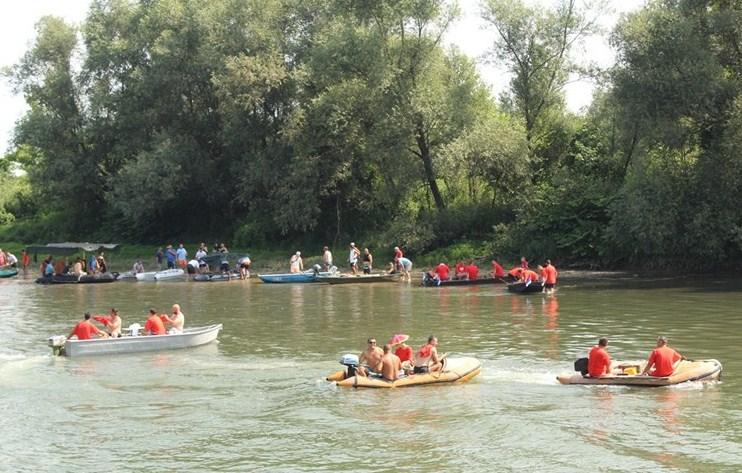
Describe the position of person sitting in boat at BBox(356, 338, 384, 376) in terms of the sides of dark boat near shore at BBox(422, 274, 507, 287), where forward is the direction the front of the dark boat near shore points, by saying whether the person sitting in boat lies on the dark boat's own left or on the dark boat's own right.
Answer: on the dark boat's own left

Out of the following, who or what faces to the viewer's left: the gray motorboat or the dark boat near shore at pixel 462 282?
the dark boat near shore

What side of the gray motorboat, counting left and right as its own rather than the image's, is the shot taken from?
right

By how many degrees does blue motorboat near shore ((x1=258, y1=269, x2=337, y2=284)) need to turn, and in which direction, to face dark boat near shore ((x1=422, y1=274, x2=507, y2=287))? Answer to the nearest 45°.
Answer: approximately 135° to its left

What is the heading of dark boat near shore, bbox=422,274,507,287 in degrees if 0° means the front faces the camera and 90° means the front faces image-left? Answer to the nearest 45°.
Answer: approximately 90°

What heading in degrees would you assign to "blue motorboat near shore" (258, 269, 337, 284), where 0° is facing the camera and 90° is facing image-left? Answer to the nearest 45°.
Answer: approximately 90°

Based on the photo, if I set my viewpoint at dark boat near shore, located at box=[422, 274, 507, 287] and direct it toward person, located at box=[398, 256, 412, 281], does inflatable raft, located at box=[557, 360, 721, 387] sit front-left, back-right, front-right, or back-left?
back-left

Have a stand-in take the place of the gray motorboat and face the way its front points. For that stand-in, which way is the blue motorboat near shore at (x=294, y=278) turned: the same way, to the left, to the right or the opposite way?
the opposite way

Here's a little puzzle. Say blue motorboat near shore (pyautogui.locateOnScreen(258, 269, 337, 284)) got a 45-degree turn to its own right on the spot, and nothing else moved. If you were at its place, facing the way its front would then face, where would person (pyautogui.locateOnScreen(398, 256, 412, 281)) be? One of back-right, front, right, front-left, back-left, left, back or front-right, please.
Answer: back-right

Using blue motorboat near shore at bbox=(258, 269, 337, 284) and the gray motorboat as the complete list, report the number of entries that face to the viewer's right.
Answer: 1

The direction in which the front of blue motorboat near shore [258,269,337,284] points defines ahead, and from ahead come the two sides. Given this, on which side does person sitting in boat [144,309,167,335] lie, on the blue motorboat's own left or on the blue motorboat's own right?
on the blue motorboat's own left

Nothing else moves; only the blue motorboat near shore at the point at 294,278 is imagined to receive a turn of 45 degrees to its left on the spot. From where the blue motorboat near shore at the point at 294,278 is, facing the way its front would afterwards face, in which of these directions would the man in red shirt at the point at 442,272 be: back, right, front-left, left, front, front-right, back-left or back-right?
left

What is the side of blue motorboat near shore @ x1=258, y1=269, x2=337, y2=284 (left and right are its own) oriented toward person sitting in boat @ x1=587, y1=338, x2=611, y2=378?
left

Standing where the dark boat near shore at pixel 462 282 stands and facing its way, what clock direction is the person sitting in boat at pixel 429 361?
The person sitting in boat is roughly at 3 o'clock from the dark boat near shore.
